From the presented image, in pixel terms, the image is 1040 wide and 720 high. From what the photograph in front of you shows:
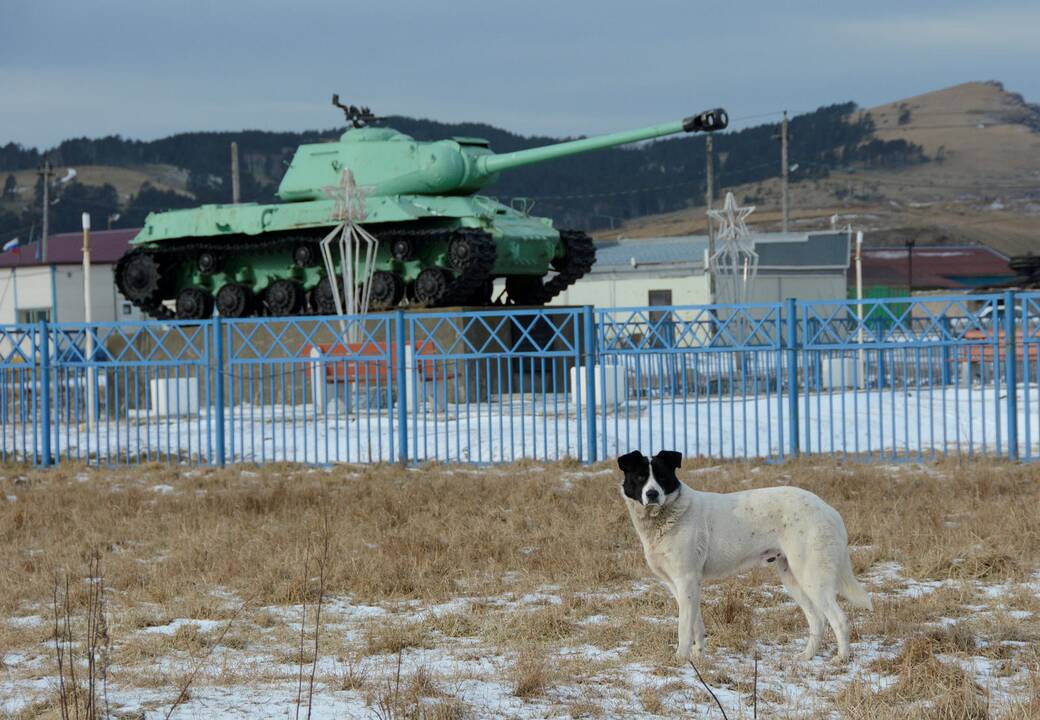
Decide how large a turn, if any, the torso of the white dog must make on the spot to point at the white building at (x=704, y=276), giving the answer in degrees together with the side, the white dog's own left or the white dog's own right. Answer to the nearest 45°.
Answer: approximately 90° to the white dog's own right

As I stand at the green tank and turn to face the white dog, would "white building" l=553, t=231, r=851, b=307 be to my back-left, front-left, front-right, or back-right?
back-left

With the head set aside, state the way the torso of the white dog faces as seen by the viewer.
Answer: to the viewer's left

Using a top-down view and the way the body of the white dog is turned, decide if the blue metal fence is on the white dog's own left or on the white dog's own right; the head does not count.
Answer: on the white dog's own right

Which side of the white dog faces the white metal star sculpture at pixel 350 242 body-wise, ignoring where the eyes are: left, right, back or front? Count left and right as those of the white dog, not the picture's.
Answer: right

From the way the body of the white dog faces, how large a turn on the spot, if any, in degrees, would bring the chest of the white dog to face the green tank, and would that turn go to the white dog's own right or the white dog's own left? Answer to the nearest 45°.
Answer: approximately 90° to the white dog's own right
